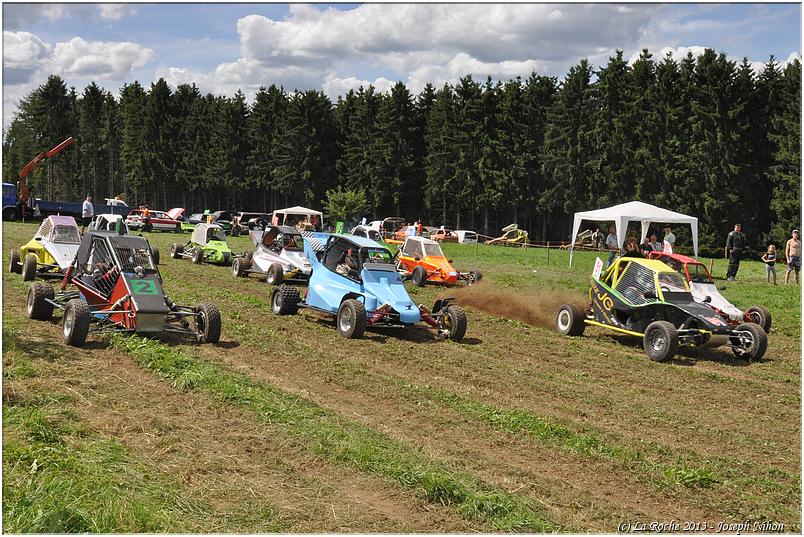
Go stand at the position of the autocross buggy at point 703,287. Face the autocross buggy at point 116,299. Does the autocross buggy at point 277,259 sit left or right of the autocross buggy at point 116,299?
right

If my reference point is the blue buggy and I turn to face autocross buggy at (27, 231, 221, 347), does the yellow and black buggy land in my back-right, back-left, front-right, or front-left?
back-left

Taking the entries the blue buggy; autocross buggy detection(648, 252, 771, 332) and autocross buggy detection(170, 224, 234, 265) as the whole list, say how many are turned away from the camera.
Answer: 0

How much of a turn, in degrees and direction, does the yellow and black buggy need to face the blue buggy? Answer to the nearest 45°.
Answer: approximately 135° to its right

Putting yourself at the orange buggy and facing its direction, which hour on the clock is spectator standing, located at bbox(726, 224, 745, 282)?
The spectator standing is roughly at 10 o'clock from the orange buggy.

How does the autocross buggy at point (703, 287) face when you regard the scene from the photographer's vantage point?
facing the viewer and to the right of the viewer

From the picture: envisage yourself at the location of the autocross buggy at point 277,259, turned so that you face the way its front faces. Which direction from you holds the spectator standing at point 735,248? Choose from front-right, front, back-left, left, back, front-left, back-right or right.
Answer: front-left

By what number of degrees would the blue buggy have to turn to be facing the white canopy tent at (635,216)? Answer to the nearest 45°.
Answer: approximately 90° to its left

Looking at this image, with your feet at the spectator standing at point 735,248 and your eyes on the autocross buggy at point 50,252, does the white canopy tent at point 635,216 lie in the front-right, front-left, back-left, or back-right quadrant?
front-right
